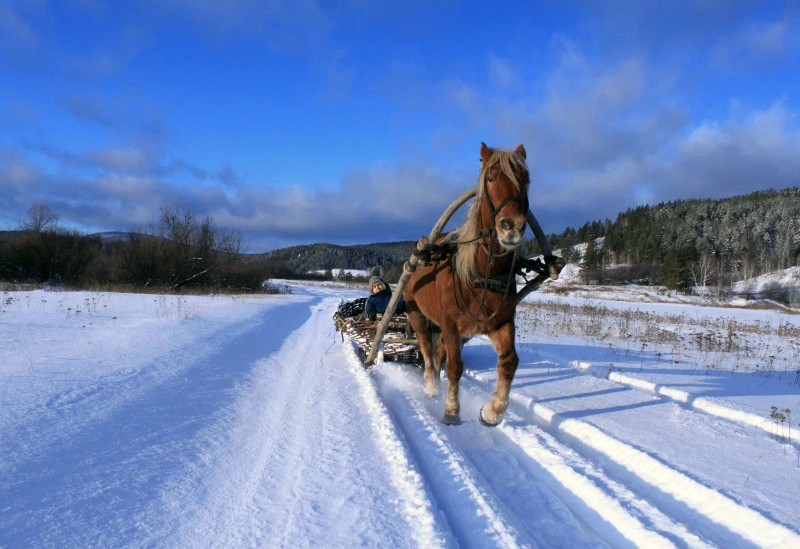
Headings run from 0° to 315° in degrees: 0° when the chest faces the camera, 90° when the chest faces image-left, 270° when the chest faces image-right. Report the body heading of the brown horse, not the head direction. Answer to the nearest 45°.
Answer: approximately 315°

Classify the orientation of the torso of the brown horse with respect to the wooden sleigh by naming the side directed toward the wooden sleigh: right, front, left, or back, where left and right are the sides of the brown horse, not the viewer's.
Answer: back

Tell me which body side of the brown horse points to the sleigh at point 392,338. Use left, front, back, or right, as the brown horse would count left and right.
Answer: back
